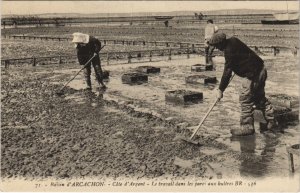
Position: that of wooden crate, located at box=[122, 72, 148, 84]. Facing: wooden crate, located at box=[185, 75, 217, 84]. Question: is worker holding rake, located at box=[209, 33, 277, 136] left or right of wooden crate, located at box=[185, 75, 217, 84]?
right

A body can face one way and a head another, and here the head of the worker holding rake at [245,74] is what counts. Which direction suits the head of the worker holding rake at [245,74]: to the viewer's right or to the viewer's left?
to the viewer's left

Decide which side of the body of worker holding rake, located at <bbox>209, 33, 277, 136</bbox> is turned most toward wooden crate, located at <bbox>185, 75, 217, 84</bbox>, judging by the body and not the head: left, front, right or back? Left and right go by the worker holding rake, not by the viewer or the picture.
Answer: right

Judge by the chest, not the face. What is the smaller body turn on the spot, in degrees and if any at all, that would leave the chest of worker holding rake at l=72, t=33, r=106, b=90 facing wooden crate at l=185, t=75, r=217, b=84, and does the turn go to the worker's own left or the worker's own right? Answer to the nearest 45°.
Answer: approximately 135° to the worker's own left

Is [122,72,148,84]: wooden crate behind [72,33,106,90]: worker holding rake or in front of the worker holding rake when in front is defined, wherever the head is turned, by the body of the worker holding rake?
behind

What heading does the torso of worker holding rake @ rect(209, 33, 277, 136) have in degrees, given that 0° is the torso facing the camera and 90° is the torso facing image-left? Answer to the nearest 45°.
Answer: approximately 90°

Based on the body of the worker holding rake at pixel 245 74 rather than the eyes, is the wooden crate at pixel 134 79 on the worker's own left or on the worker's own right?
on the worker's own right

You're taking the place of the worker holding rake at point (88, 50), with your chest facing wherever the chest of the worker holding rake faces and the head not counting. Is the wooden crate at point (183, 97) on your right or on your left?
on your left

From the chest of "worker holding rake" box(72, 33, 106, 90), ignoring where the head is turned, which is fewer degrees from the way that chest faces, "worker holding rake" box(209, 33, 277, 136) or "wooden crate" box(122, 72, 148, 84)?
the worker holding rake

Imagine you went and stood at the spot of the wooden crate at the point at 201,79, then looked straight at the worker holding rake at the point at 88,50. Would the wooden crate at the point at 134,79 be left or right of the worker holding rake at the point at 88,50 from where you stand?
right
